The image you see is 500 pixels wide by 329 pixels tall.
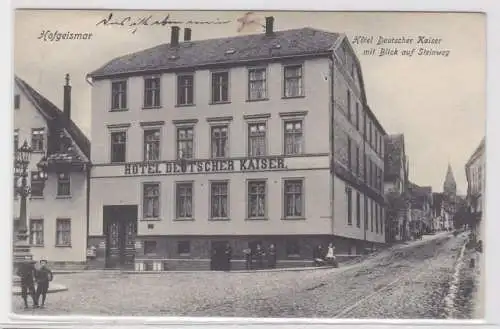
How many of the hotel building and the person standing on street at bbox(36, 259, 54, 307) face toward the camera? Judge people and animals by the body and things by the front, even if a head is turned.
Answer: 2

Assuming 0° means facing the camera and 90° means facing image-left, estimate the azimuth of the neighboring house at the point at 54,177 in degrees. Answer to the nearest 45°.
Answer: approximately 0°

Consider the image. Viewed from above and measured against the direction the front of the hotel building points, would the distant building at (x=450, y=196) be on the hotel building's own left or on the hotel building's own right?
on the hotel building's own left

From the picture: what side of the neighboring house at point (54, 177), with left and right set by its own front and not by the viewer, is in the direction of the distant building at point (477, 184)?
left

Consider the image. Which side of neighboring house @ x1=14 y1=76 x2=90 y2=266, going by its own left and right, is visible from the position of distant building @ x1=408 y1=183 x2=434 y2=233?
left

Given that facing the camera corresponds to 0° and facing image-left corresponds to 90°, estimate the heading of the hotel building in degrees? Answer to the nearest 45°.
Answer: approximately 0°
